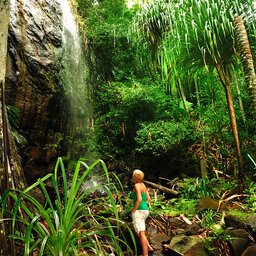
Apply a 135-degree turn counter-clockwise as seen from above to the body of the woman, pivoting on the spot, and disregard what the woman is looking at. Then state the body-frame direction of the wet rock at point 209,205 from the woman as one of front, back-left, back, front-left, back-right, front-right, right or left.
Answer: back-left

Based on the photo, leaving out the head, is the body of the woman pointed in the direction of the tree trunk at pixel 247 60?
no

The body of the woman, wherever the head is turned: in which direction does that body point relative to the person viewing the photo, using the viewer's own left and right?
facing away from the viewer and to the left of the viewer

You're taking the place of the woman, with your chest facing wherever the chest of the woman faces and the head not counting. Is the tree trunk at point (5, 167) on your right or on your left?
on your left

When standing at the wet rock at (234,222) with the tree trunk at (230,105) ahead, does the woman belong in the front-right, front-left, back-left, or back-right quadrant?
back-left

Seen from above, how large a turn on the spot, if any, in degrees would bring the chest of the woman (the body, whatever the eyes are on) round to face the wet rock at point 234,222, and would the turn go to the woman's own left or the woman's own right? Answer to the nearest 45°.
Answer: approximately 135° to the woman's own right

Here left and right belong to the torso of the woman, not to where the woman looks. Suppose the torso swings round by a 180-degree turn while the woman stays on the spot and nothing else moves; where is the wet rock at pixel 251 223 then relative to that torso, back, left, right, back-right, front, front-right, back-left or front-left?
front-left

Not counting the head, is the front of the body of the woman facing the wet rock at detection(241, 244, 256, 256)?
no

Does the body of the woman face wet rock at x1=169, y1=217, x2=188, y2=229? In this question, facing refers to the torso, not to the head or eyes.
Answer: no

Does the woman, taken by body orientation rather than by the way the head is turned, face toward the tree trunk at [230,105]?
no
